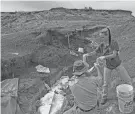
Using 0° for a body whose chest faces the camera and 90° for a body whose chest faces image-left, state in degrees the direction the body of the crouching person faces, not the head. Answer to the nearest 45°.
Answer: approximately 135°
